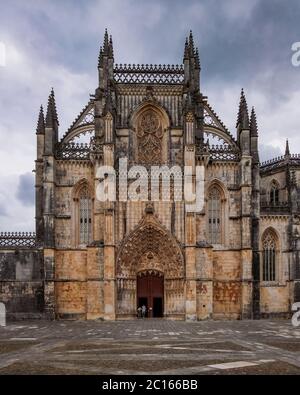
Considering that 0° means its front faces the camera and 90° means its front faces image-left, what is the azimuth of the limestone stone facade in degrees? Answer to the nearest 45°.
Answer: approximately 0°
